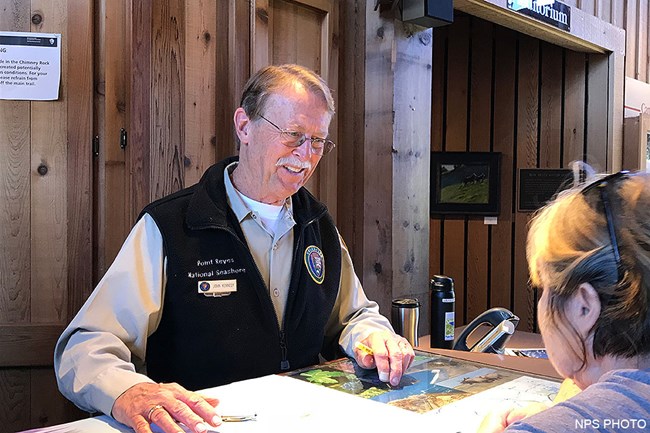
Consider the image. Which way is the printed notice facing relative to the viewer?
toward the camera

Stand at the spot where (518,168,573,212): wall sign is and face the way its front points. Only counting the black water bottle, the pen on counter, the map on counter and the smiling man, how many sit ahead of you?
4

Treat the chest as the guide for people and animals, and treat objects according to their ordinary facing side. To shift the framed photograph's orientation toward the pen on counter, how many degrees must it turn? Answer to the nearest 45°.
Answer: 0° — it already faces it

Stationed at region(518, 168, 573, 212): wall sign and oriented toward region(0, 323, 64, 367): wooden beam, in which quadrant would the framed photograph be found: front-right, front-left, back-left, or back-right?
front-right

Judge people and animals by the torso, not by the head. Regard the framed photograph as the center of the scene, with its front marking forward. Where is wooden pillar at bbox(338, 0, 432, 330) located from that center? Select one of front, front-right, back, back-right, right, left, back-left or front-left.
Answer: front

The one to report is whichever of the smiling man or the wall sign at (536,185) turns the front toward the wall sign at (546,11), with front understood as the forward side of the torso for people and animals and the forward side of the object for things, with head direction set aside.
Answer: the wall sign at (536,185)

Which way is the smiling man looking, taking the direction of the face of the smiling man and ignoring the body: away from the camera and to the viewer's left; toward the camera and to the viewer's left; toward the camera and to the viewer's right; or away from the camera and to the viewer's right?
toward the camera and to the viewer's right

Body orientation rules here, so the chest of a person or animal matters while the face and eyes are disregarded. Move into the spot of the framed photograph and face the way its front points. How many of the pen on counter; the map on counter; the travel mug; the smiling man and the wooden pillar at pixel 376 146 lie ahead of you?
5

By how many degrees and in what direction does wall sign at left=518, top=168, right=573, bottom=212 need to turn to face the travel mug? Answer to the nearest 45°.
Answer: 0° — it already faces it

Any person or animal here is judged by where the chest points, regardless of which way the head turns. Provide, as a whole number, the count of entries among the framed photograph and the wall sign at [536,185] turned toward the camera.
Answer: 2

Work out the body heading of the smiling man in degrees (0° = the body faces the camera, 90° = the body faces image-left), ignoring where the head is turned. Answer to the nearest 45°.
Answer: approximately 315°

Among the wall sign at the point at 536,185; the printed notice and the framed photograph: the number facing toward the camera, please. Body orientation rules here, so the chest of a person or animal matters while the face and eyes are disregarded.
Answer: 3

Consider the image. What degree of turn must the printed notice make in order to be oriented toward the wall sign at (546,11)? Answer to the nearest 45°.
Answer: approximately 90° to its left

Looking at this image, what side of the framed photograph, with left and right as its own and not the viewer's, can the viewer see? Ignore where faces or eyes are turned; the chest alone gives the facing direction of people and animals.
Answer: front
